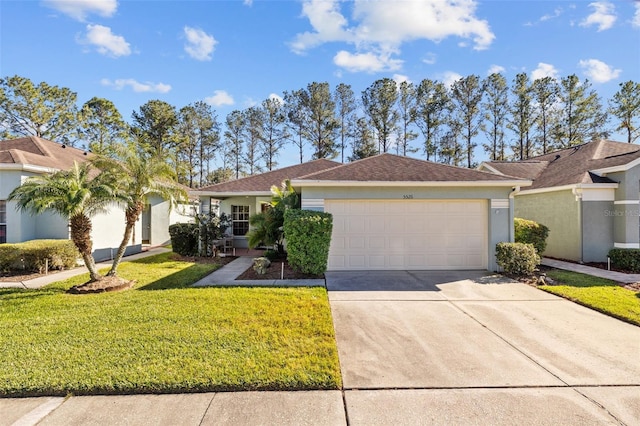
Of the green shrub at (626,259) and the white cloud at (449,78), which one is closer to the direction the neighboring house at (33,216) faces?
the green shrub

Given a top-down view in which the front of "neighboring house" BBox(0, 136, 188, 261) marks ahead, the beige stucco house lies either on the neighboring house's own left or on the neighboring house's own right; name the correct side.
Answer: on the neighboring house's own left

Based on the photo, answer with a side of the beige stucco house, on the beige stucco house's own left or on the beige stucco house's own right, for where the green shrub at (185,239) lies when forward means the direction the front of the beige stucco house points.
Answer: on the beige stucco house's own right

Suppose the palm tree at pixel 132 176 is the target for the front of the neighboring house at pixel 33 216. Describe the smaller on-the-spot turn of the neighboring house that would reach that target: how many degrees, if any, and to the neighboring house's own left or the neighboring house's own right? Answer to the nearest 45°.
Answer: approximately 45° to the neighboring house's own left

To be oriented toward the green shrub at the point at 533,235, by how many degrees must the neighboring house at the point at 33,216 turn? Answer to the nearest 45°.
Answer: approximately 45° to its left

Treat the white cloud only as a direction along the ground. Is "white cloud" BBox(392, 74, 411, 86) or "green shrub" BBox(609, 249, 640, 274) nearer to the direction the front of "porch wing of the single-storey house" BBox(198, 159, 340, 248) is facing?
the green shrub

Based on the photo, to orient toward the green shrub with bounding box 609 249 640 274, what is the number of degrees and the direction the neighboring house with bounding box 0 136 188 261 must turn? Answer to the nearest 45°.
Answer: approximately 45° to its left

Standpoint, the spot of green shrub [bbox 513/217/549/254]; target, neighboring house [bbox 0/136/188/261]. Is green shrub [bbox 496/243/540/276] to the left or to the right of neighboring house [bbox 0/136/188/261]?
left
